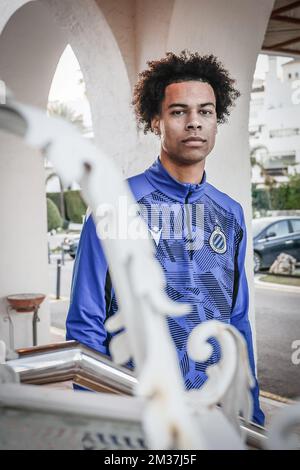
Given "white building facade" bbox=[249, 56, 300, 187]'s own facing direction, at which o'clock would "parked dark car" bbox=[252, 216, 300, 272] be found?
The parked dark car is roughly at 12 o'clock from the white building facade.

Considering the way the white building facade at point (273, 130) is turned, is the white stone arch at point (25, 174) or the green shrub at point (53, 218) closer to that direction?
the white stone arch

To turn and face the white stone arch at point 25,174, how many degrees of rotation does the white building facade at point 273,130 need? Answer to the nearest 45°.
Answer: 0° — it already faces it

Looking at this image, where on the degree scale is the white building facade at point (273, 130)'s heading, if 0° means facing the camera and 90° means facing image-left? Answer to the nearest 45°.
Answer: approximately 0°

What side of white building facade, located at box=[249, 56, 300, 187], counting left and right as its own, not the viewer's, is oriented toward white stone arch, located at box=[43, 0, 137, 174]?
front

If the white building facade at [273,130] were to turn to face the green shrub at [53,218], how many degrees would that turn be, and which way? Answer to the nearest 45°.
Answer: approximately 45° to its right
